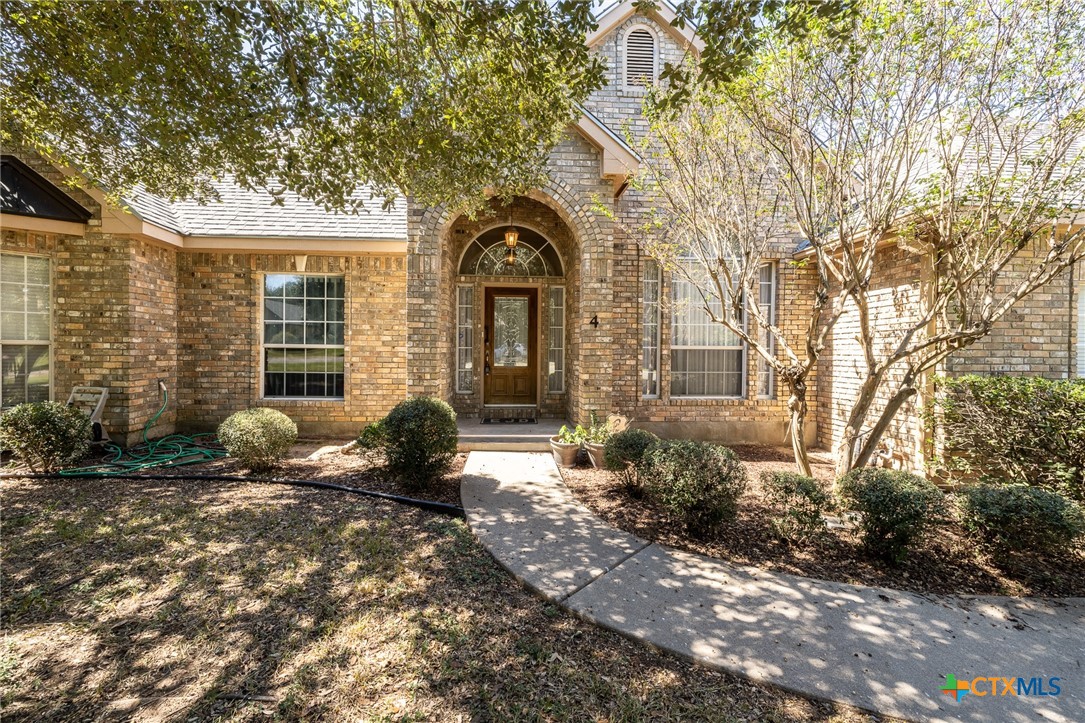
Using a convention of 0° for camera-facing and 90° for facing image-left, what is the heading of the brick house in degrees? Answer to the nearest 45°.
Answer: approximately 0°

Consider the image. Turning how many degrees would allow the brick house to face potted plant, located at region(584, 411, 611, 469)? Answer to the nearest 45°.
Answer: approximately 45° to its left

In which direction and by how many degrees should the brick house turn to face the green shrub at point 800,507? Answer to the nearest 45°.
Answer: approximately 45° to its left

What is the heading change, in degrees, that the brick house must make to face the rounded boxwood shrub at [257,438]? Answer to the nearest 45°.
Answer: approximately 45° to its right

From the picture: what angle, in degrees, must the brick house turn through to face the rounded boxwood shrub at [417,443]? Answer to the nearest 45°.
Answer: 0° — it already faces it

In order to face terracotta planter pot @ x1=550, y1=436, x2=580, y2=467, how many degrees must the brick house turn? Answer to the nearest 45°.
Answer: approximately 45° to its left

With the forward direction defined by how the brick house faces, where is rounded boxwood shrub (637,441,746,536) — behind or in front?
in front
